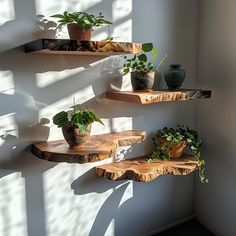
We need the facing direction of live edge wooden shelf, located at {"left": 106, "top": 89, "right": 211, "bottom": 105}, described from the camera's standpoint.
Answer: facing the viewer and to the right of the viewer

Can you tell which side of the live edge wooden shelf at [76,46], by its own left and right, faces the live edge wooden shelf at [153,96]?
left

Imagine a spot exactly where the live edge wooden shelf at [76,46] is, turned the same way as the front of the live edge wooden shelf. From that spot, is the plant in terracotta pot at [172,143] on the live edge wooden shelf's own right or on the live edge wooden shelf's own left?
on the live edge wooden shelf's own left

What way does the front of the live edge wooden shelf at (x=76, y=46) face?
toward the camera

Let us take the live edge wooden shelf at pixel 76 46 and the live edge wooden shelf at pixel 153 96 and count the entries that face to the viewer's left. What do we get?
0

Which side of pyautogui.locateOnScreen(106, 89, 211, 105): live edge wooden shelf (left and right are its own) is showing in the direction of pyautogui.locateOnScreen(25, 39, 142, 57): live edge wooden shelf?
right

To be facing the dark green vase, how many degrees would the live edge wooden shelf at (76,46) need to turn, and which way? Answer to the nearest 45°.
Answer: approximately 135° to its left

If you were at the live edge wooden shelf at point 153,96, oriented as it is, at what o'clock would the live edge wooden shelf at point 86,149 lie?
the live edge wooden shelf at point 86,149 is roughly at 3 o'clock from the live edge wooden shelf at point 153,96.

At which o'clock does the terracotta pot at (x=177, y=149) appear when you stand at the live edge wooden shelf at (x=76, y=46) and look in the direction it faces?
The terracotta pot is roughly at 8 o'clock from the live edge wooden shelf.

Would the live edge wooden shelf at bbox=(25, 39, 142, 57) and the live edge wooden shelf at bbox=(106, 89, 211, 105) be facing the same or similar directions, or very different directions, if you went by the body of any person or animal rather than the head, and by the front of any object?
same or similar directions
